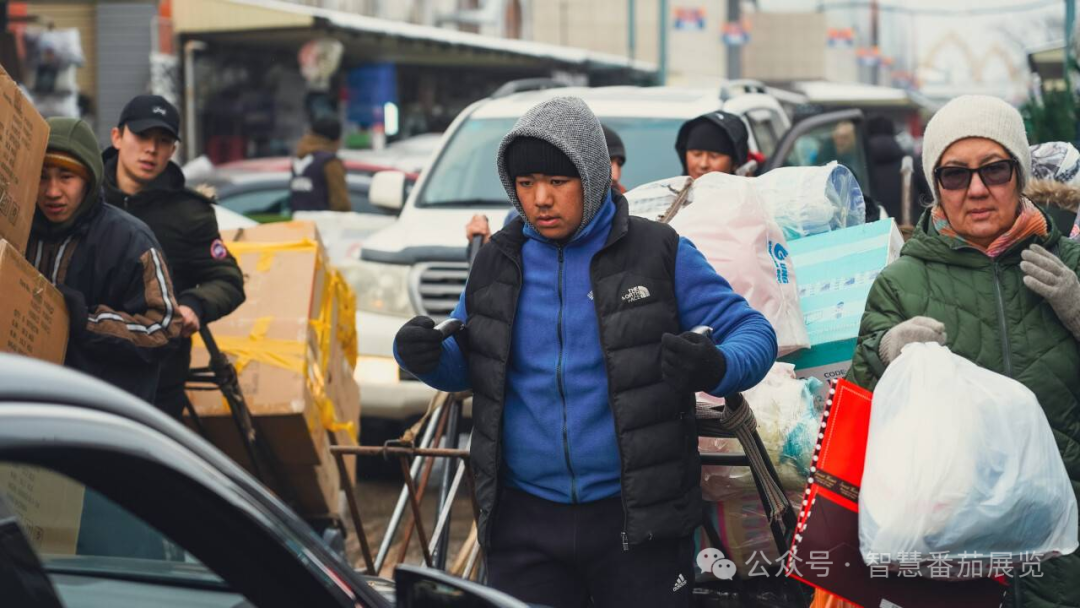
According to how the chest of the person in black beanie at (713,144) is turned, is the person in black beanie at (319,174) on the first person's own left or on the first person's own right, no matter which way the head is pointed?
on the first person's own right

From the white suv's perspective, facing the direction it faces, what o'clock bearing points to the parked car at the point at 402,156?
The parked car is roughly at 4 o'clock from the white suv.

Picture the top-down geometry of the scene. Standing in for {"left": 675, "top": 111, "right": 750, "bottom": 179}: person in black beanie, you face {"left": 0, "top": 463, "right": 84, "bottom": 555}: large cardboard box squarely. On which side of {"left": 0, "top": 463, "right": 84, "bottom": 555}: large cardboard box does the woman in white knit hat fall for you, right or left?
left

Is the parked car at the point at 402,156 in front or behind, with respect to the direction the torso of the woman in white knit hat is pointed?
behind

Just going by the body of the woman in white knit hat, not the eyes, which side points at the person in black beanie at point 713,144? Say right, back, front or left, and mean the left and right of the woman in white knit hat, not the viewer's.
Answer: back

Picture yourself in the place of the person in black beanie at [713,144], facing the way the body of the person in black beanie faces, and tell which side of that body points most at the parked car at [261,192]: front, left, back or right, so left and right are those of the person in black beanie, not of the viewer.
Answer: right

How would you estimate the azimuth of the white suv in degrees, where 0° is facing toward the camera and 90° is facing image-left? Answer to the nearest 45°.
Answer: approximately 45°

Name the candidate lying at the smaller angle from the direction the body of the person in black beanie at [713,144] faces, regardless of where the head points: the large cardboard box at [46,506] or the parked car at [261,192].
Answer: the large cardboard box

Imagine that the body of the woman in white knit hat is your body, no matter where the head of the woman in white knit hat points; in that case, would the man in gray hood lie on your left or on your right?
on your right

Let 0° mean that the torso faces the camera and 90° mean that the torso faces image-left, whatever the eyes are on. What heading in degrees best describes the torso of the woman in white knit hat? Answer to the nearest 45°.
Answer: approximately 0°
